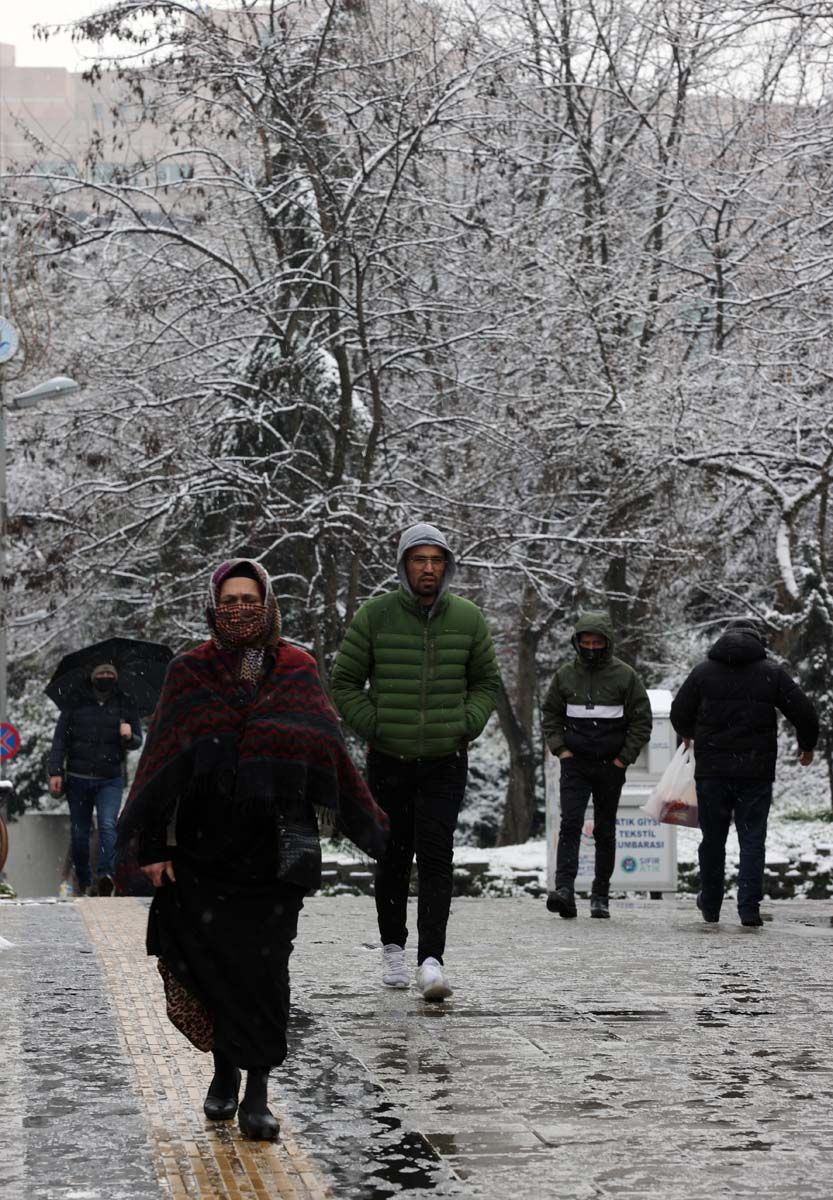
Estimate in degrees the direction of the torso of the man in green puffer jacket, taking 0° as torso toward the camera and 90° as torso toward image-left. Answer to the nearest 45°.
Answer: approximately 0°

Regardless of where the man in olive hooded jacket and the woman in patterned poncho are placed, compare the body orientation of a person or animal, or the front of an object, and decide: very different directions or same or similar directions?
same or similar directions

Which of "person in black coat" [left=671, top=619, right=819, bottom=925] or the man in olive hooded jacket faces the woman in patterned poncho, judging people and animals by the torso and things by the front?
the man in olive hooded jacket

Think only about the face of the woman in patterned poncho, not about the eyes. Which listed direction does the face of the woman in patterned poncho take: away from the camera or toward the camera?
toward the camera

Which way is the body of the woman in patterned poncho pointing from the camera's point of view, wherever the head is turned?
toward the camera

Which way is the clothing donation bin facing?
toward the camera

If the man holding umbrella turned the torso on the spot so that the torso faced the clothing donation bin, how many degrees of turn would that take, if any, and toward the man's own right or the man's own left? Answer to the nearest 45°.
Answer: approximately 90° to the man's own left

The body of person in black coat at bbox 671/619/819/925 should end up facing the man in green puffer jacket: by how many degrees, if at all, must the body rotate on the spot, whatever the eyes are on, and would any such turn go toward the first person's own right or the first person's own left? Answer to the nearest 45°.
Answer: approximately 180°

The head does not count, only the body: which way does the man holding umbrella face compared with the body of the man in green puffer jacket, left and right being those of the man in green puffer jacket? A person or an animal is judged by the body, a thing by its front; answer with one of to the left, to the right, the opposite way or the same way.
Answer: the same way

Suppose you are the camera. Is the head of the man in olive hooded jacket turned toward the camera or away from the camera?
toward the camera

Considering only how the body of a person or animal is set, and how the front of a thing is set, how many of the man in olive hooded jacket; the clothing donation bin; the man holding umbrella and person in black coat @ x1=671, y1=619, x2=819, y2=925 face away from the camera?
1

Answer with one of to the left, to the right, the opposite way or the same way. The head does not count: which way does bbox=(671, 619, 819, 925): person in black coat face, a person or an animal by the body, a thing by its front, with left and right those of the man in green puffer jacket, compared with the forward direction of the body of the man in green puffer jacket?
the opposite way

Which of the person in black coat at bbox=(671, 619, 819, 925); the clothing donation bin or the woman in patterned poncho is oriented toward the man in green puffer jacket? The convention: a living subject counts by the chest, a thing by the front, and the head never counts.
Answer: the clothing donation bin

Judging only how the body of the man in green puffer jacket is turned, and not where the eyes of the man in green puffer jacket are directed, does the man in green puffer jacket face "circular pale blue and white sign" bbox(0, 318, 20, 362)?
no

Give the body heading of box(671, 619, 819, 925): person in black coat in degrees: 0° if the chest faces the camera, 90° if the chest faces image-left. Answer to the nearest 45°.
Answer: approximately 180°

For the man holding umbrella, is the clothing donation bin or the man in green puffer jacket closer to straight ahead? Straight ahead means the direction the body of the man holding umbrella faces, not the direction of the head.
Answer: the man in green puffer jacket

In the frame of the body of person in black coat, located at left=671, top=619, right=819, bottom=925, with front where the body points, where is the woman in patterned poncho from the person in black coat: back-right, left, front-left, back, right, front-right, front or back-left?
back

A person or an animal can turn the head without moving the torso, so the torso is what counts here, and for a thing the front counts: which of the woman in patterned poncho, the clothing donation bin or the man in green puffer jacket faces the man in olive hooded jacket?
the clothing donation bin

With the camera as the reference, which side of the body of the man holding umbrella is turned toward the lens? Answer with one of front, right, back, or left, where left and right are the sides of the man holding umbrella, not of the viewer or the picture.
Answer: front
